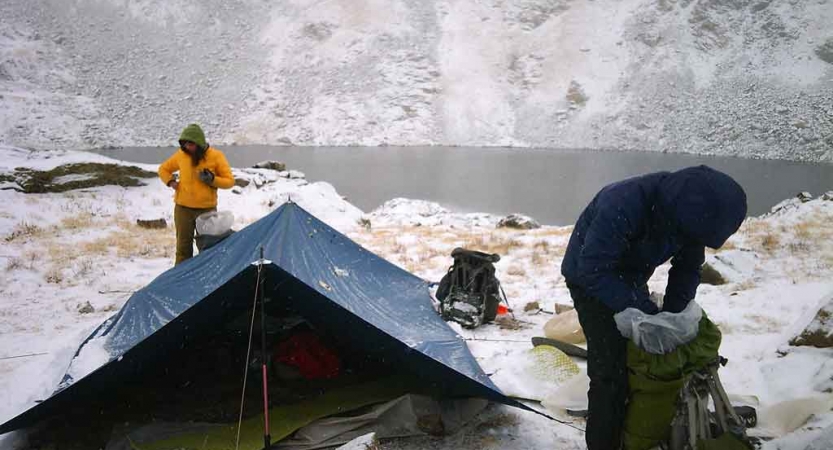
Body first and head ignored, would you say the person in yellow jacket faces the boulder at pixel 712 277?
no

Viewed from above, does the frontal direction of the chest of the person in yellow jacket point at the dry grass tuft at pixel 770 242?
no

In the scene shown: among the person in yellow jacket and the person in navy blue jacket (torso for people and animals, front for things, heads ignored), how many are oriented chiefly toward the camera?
1

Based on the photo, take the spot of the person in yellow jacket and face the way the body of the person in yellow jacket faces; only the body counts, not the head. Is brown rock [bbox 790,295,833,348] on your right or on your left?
on your left

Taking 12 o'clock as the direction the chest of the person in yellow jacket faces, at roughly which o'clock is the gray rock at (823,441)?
The gray rock is roughly at 11 o'clock from the person in yellow jacket.

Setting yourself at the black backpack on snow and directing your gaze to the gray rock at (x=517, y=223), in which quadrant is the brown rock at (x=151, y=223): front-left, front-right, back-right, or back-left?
front-left

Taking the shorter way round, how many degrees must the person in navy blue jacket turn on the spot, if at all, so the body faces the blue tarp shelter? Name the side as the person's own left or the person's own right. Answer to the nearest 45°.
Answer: approximately 180°

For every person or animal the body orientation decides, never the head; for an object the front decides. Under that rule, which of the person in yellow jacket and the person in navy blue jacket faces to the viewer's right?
the person in navy blue jacket

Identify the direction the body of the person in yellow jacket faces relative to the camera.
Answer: toward the camera

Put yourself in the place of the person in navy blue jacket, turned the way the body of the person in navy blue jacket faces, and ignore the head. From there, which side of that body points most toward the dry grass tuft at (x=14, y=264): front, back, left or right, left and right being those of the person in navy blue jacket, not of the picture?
back

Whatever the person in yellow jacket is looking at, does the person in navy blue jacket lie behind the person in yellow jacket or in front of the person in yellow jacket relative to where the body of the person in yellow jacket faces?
in front

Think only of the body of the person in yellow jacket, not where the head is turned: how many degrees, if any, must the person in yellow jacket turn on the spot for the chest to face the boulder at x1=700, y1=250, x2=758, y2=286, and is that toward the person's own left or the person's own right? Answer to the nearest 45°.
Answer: approximately 90° to the person's own left

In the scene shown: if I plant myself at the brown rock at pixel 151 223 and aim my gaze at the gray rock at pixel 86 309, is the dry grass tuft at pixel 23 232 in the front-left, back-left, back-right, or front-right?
front-right

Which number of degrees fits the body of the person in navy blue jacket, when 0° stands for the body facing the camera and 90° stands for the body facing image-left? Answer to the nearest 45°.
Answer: approximately 270°
